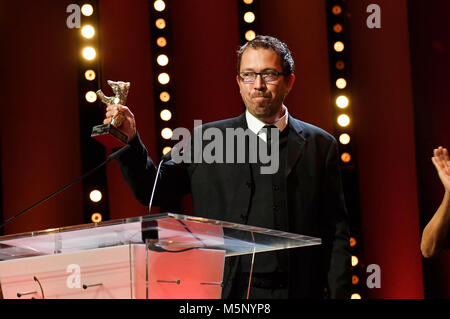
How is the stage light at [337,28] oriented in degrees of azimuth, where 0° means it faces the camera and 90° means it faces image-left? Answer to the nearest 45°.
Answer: approximately 0°
